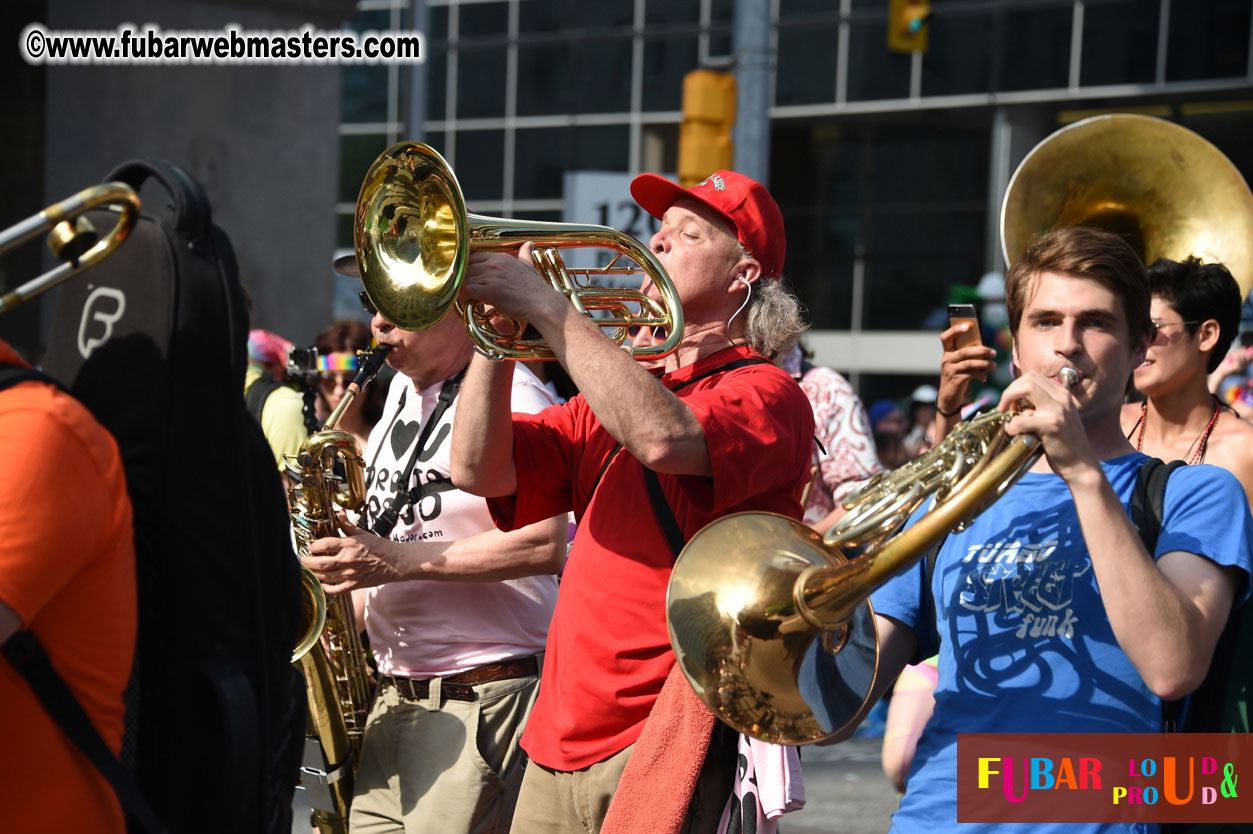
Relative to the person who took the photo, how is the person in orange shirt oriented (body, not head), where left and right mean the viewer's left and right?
facing to the left of the viewer

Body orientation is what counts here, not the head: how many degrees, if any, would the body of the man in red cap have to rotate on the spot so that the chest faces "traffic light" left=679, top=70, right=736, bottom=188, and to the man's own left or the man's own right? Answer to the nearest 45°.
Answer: approximately 135° to the man's own right

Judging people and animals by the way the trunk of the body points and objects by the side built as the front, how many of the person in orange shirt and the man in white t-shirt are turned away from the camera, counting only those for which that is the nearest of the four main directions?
0

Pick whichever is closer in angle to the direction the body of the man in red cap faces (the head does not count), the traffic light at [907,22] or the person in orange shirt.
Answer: the person in orange shirt

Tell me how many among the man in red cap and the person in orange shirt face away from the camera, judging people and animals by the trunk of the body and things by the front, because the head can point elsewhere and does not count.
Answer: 0

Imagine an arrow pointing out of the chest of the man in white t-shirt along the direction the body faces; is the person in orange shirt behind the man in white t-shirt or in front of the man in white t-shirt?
in front

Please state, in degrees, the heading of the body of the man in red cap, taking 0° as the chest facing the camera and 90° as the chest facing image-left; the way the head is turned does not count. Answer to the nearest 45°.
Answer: approximately 45°

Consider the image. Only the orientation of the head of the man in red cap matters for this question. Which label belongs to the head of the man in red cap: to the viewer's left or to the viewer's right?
to the viewer's left

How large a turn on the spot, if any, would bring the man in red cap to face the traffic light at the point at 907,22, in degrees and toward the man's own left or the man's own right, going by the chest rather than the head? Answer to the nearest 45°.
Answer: approximately 135° to the man's own right
